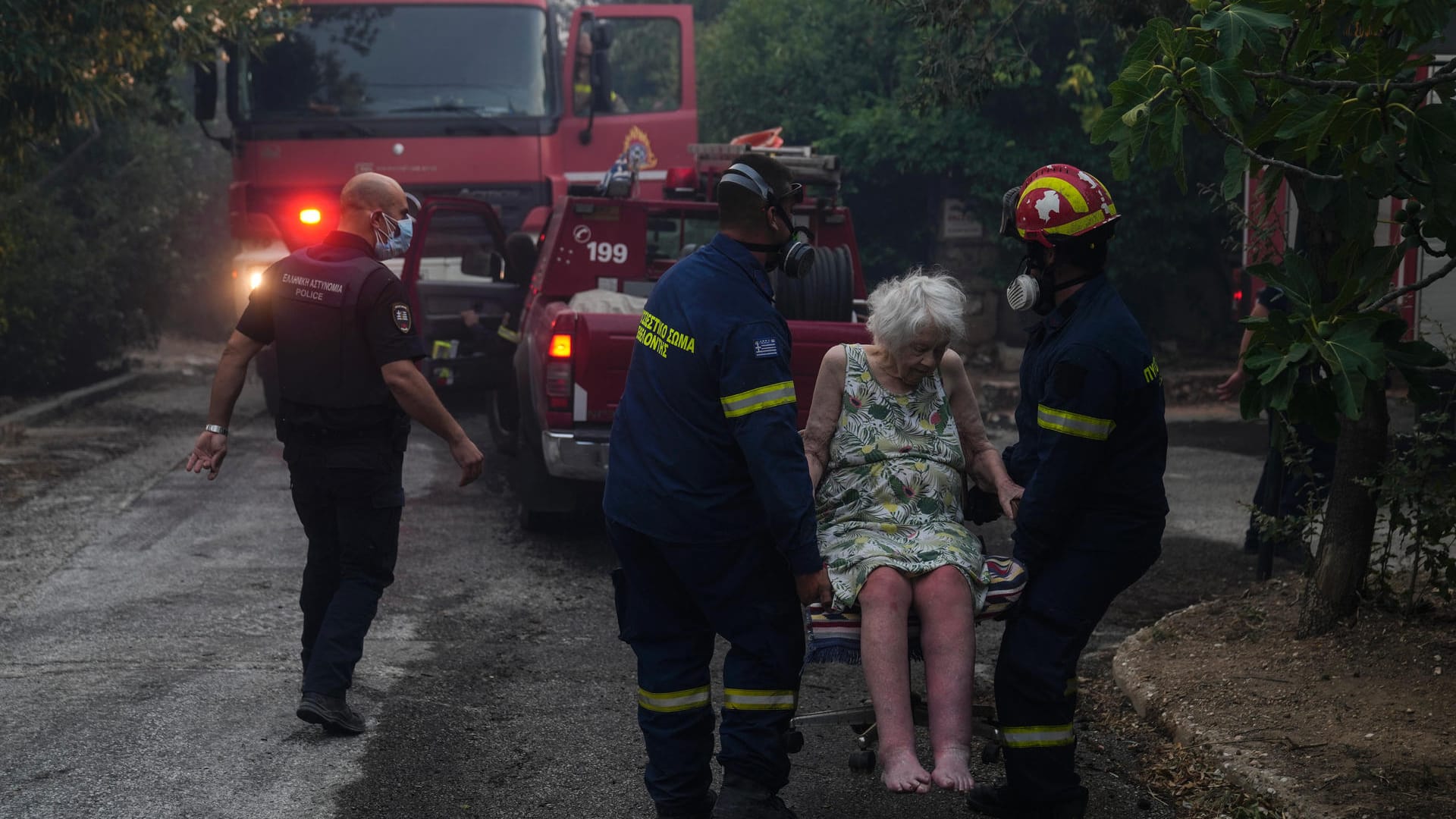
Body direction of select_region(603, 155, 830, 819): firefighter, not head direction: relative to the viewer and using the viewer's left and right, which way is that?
facing away from the viewer and to the right of the viewer

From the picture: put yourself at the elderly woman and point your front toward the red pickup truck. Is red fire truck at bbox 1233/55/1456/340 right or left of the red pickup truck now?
right

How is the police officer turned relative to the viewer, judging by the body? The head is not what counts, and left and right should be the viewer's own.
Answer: facing away from the viewer and to the right of the viewer

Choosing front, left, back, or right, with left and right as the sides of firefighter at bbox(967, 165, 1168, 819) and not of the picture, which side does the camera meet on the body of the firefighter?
left

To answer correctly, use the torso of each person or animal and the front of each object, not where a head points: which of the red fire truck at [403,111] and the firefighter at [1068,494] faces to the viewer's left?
the firefighter

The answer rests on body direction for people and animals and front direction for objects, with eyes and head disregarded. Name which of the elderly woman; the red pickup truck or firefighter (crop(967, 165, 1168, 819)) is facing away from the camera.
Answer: the red pickup truck

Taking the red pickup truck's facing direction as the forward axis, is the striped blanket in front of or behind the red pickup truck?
behind

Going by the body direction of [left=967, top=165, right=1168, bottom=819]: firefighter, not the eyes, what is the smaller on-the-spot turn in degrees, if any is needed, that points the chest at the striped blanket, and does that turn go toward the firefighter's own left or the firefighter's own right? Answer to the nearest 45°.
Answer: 0° — they already face it

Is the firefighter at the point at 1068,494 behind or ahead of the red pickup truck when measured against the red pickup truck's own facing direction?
behind

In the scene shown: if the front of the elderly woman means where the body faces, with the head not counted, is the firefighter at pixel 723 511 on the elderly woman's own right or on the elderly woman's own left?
on the elderly woman's own right

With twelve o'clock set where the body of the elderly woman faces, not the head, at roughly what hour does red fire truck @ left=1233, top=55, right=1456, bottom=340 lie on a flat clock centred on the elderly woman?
The red fire truck is roughly at 7 o'clock from the elderly woman.

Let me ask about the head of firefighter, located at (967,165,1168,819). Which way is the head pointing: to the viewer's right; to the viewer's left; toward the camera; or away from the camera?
to the viewer's left
